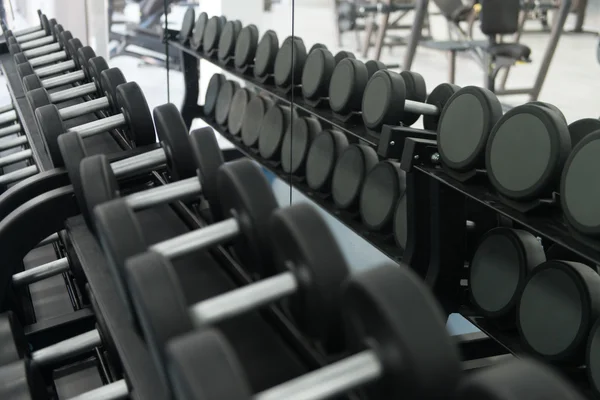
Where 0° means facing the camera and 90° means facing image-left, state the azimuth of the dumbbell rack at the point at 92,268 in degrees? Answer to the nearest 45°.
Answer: approximately 45°
